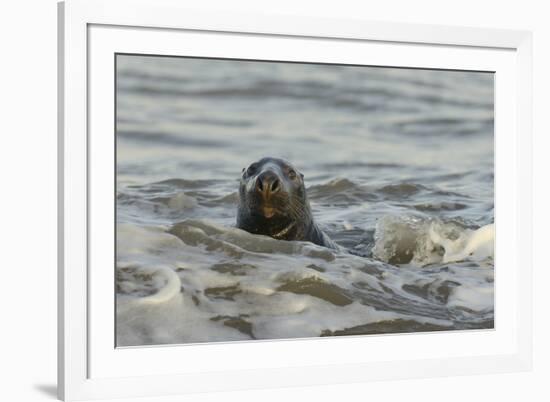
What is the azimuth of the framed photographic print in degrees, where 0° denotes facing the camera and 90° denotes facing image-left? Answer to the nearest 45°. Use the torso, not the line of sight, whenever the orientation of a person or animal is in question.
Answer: approximately 315°
